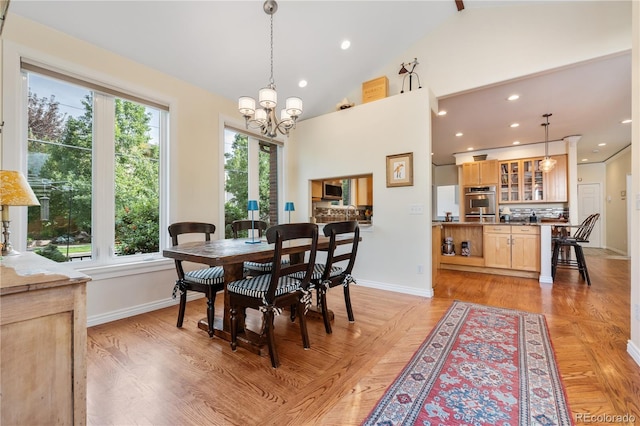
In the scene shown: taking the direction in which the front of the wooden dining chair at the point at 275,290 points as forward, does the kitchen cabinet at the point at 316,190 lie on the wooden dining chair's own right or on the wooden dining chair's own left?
on the wooden dining chair's own right

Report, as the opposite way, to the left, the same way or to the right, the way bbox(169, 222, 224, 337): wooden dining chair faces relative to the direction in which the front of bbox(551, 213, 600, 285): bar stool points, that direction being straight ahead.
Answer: the opposite way

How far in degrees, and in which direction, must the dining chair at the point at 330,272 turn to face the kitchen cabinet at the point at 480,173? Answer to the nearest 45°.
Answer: approximately 90° to its right

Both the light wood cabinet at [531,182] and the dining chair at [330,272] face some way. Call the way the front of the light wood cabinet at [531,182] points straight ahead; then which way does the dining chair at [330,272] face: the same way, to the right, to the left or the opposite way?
to the right

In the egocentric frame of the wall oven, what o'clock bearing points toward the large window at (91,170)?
The large window is roughly at 1 o'clock from the wall oven.

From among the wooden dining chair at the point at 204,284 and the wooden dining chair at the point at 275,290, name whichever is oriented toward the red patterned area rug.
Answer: the wooden dining chair at the point at 204,284

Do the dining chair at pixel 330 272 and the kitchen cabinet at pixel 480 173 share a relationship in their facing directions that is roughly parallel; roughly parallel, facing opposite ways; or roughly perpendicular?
roughly perpendicular

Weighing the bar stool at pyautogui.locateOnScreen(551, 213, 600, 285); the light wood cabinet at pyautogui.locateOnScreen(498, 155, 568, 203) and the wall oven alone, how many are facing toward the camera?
2

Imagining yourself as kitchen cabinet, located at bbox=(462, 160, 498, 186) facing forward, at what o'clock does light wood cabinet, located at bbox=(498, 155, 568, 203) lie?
The light wood cabinet is roughly at 9 o'clock from the kitchen cabinet.

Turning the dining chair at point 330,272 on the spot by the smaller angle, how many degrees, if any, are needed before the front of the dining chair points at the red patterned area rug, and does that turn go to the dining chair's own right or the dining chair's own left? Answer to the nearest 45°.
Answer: approximately 180°

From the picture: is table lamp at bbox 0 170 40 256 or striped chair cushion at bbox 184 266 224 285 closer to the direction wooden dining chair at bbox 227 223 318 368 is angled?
the striped chair cushion

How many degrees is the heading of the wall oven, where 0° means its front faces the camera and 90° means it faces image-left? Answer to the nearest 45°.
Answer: approximately 0°

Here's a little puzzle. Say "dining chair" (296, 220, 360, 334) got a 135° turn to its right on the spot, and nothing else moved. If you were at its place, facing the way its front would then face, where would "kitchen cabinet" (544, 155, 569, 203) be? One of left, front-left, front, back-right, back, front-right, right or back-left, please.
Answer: front-left

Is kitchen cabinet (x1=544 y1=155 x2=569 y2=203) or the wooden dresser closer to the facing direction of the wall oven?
the wooden dresser
